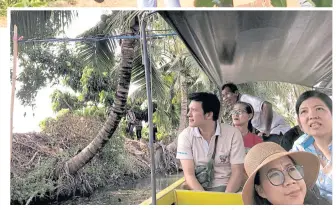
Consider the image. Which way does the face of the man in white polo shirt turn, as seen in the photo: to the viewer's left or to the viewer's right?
to the viewer's left
